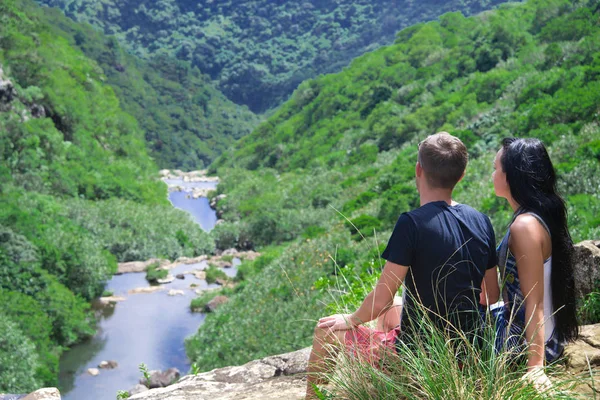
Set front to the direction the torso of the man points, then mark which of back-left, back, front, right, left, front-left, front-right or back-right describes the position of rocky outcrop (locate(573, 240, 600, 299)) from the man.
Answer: right

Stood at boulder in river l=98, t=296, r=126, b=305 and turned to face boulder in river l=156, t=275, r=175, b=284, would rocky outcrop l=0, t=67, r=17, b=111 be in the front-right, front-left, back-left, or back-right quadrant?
front-left

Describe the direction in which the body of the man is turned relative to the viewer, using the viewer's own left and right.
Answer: facing away from the viewer and to the left of the viewer

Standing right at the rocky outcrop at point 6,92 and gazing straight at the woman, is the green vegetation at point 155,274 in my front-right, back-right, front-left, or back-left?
front-left

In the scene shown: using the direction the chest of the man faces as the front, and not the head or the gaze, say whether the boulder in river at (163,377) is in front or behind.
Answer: in front

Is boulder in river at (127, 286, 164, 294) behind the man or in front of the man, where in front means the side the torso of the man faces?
in front

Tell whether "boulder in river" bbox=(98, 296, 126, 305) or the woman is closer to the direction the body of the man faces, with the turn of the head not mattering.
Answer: the boulder in river

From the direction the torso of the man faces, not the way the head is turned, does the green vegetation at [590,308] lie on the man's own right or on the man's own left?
on the man's own right

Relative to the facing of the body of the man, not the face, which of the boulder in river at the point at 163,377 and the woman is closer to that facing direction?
the boulder in river

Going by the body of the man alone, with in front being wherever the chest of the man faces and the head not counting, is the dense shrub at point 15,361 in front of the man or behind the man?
in front

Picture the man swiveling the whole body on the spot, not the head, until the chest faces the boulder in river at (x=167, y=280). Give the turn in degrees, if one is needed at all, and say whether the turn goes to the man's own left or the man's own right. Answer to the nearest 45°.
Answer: approximately 45° to the man's own right
